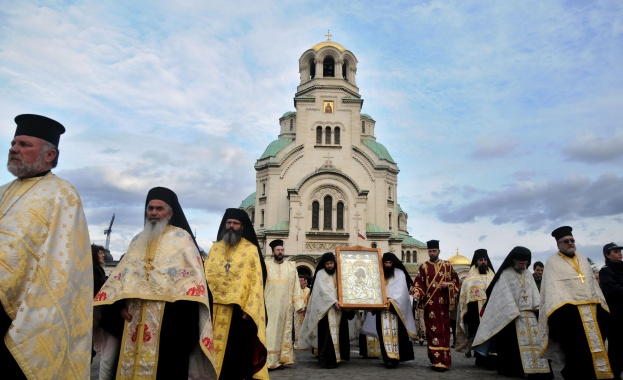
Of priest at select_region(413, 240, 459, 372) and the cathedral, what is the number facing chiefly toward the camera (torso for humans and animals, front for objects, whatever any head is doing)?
2

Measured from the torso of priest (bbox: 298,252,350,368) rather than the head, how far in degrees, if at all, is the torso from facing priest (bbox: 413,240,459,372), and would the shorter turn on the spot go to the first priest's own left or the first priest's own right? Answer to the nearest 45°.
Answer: approximately 45° to the first priest's own left

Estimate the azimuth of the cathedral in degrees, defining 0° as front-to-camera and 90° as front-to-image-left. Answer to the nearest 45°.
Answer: approximately 0°

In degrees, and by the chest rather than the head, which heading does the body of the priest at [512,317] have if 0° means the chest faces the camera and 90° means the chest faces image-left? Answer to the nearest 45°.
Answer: approximately 315°

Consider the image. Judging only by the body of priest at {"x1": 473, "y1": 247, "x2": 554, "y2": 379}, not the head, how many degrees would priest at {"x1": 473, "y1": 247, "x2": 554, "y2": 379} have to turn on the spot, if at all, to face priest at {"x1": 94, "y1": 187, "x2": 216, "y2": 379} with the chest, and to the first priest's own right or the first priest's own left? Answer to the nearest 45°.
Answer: approximately 90° to the first priest's own right

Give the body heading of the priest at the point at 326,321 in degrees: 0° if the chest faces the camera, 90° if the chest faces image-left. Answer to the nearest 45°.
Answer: approximately 315°

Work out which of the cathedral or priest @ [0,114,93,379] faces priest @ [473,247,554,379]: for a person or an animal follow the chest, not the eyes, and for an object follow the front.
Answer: the cathedral
